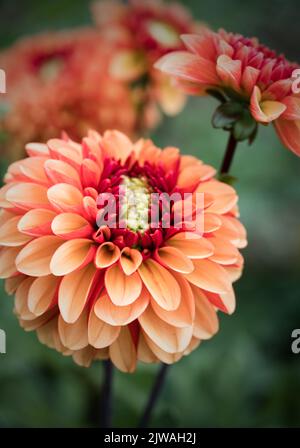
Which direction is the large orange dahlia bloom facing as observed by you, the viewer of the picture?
facing the viewer

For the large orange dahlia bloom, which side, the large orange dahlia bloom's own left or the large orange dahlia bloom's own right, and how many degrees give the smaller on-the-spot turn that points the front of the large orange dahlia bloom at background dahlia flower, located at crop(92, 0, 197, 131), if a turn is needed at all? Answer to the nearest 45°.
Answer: approximately 180°

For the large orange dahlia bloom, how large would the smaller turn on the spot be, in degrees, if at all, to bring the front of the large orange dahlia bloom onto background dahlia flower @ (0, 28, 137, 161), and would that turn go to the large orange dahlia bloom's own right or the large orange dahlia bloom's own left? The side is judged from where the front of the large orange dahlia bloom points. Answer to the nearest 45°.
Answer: approximately 180°
